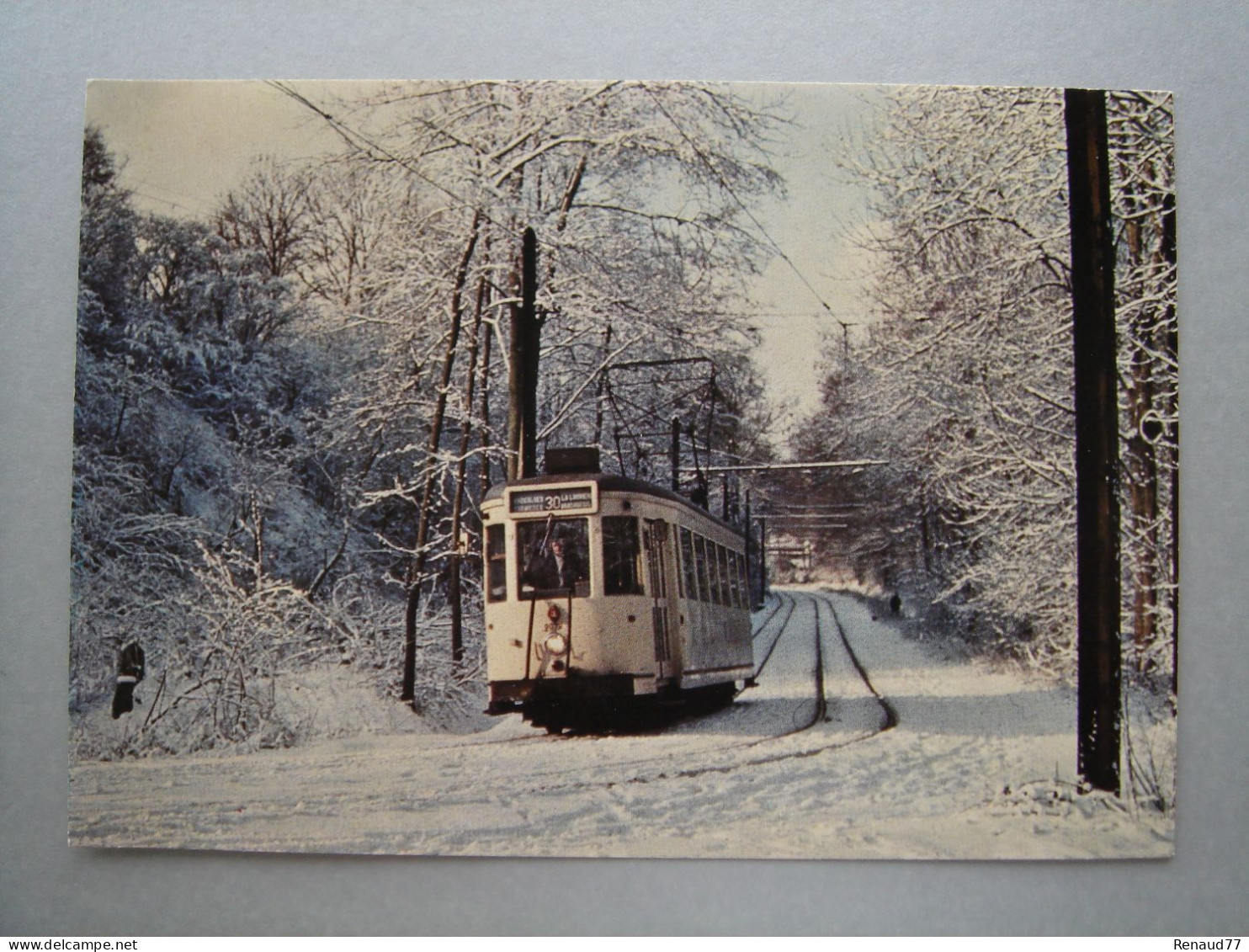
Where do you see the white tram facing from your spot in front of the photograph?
facing the viewer and to the left of the viewer

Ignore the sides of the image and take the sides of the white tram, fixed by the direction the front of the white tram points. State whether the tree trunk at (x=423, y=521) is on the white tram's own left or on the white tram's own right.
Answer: on the white tram's own right
